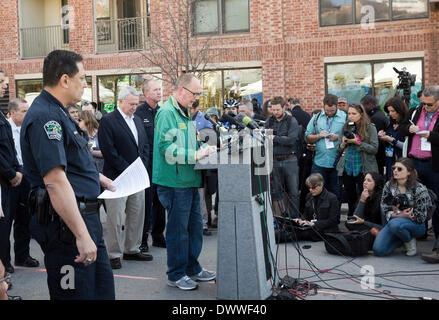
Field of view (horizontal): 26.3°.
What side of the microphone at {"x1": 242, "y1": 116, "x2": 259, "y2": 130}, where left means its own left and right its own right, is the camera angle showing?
left

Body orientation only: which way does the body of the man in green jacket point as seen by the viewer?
to the viewer's right

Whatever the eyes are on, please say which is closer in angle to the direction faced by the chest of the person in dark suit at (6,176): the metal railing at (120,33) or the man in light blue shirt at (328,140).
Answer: the man in light blue shirt

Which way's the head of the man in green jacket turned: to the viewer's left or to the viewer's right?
to the viewer's right

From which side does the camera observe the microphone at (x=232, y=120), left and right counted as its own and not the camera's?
left

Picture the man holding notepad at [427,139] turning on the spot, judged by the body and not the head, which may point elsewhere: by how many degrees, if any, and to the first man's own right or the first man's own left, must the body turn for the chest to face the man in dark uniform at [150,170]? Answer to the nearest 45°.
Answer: approximately 45° to the first man's own right

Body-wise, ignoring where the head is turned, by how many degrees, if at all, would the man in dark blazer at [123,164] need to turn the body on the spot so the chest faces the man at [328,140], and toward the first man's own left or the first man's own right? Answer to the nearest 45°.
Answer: approximately 90° to the first man's own left

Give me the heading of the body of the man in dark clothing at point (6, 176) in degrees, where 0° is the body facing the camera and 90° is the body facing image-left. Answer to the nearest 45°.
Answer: approximately 270°
